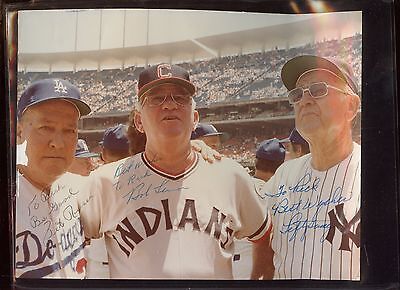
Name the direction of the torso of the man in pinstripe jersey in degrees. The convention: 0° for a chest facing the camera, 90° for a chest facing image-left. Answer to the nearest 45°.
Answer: approximately 45°
